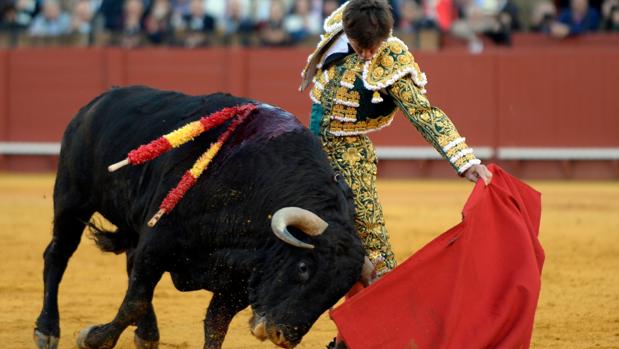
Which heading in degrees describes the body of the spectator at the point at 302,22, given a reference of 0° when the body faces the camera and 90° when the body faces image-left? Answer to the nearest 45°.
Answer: approximately 0°

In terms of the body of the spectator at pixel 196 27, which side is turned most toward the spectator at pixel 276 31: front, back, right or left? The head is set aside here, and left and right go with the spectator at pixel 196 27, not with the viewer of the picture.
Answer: left

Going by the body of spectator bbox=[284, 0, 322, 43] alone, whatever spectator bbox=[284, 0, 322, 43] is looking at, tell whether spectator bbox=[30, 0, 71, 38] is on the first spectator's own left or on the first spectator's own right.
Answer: on the first spectator's own right

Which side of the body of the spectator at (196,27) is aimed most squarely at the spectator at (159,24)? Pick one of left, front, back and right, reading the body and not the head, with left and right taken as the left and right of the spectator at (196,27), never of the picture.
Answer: right

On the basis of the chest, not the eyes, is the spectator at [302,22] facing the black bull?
yes

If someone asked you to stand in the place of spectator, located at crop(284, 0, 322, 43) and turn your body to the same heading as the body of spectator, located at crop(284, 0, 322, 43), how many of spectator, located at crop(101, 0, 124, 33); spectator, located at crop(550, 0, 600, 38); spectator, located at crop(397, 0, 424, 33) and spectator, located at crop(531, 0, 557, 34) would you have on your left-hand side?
3

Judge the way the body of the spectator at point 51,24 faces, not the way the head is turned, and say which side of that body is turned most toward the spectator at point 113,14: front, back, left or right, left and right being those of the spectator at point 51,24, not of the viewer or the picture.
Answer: left

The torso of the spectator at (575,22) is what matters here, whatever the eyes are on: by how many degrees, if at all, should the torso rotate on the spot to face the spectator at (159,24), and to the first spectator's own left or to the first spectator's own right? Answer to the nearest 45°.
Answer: approximately 90° to the first spectator's own right

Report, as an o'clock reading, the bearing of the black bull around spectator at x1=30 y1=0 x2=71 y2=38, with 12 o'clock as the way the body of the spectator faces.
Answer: The black bull is roughly at 12 o'clock from the spectator.
